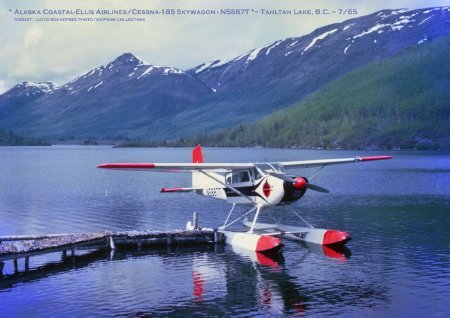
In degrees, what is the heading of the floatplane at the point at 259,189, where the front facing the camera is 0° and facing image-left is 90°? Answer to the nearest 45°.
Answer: approximately 315°

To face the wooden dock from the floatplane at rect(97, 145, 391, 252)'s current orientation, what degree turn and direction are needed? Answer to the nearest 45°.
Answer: approximately 135° to its right
